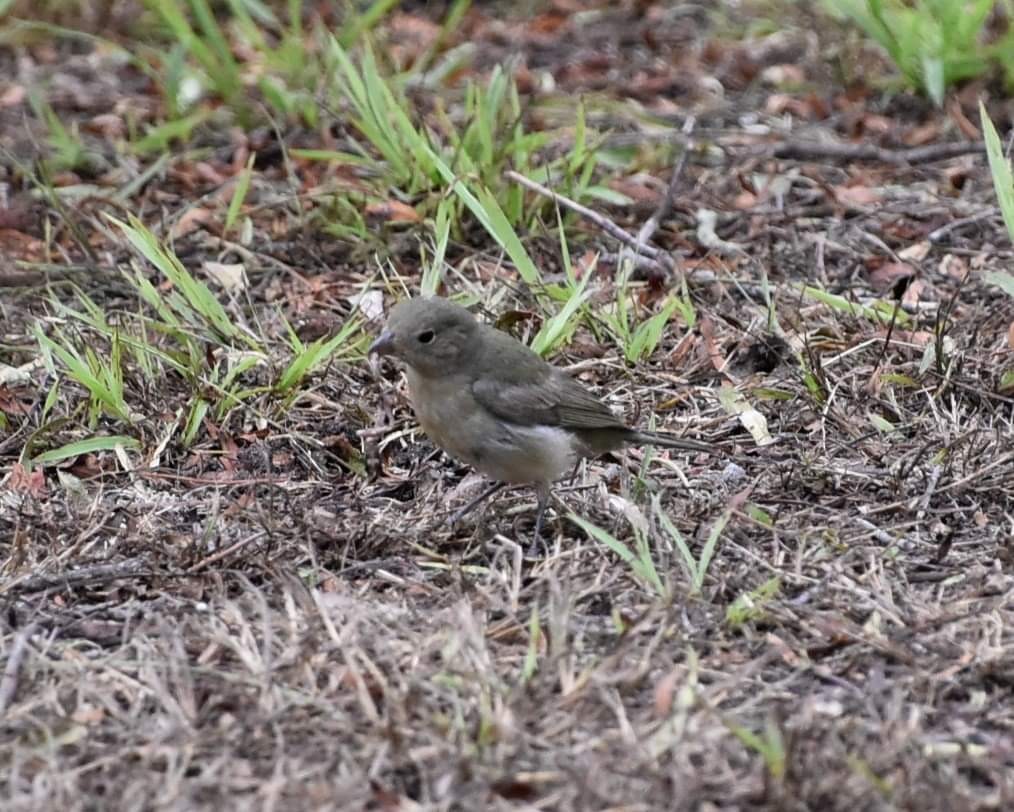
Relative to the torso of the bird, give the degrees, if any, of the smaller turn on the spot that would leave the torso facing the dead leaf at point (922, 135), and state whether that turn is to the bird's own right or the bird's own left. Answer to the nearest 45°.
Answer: approximately 135° to the bird's own right

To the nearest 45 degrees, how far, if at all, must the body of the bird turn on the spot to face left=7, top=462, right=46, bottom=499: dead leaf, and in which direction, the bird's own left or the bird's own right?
0° — it already faces it

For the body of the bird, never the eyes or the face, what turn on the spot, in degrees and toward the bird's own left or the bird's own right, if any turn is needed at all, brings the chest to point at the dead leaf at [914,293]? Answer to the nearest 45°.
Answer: approximately 135° to the bird's own right

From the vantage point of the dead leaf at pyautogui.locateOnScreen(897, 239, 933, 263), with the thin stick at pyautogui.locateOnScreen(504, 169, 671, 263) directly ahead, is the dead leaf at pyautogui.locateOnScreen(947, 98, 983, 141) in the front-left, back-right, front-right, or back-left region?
back-right

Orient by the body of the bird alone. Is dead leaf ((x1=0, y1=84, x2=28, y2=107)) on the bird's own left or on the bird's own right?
on the bird's own right

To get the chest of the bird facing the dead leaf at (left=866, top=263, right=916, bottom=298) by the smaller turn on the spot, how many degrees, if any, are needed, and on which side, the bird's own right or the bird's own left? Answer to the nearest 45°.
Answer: approximately 135° to the bird's own right

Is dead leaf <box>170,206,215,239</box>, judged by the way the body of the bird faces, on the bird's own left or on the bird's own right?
on the bird's own right

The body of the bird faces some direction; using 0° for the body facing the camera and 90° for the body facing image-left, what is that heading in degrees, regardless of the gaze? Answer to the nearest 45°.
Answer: approximately 90°

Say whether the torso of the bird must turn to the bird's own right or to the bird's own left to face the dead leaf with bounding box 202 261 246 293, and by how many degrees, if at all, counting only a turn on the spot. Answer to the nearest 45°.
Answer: approximately 45° to the bird's own right

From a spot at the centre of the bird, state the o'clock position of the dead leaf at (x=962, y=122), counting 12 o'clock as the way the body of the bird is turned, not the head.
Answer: The dead leaf is roughly at 4 o'clock from the bird.
